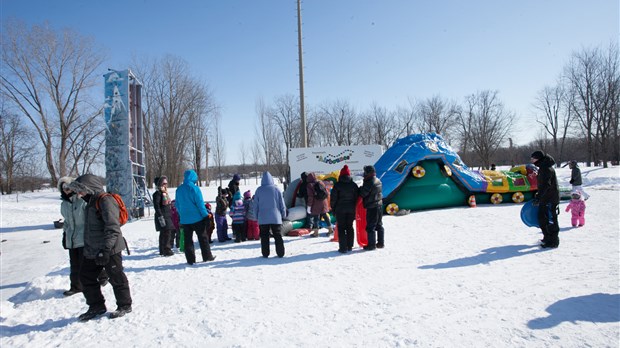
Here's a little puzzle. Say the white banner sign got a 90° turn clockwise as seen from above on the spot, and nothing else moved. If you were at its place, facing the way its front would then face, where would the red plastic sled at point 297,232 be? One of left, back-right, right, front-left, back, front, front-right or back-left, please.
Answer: left

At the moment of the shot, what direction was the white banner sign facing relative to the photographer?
facing the viewer

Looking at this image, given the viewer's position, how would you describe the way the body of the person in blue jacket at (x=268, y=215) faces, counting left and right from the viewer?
facing away from the viewer

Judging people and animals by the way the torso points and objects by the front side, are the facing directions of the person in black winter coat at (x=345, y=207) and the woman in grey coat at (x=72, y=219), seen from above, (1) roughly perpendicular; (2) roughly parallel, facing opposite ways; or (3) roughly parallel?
roughly parallel, facing opposite ways

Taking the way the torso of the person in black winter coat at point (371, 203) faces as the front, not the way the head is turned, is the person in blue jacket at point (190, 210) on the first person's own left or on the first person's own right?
on the first person's own left

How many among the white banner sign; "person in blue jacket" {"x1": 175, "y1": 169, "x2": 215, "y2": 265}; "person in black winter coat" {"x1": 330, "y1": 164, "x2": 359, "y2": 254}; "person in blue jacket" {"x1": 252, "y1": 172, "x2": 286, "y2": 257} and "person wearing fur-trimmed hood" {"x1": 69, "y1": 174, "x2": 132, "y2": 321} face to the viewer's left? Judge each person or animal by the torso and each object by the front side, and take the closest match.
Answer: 1

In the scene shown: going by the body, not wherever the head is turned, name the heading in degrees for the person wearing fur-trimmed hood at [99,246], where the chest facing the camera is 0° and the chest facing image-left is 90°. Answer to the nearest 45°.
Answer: approximately 90°

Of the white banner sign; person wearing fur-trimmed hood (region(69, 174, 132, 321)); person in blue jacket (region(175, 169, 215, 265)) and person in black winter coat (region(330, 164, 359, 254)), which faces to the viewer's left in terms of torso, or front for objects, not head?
the person wearing fur-trimmed hood

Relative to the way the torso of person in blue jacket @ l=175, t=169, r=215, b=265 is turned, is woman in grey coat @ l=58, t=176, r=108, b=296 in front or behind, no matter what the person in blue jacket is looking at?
behind

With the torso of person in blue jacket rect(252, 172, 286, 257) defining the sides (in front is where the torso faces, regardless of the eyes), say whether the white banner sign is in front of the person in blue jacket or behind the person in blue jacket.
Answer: in front

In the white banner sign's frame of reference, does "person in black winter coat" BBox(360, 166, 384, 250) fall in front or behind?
in front

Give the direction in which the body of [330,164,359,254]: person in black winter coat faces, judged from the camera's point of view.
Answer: away from the camera

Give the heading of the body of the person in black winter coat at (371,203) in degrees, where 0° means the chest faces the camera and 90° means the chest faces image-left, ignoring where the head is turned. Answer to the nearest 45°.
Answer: approximately 135°

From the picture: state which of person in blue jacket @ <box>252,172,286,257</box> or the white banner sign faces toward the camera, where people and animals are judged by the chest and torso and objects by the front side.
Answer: the white banner sign

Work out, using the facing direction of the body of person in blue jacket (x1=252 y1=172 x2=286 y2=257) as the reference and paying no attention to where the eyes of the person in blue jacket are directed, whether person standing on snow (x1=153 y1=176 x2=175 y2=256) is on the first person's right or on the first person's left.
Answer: on the first person's left

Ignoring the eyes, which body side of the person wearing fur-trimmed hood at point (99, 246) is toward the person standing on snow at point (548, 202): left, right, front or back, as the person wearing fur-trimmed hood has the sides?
back
